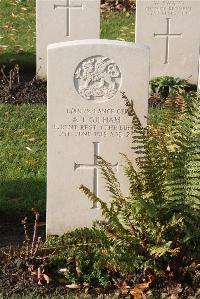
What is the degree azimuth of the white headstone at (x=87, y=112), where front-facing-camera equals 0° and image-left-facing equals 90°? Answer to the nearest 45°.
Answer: approximately 0°

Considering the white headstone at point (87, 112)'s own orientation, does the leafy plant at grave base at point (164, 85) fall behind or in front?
behind
